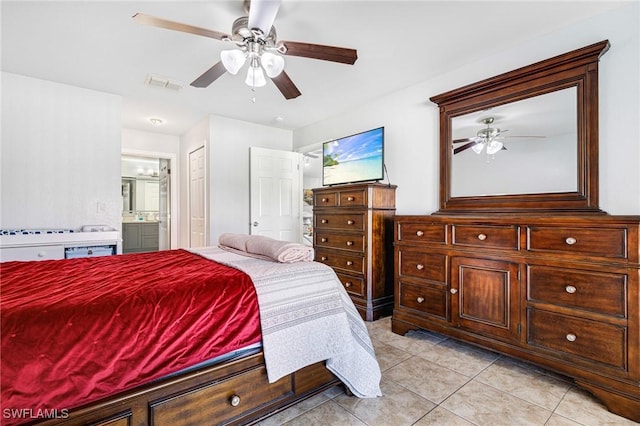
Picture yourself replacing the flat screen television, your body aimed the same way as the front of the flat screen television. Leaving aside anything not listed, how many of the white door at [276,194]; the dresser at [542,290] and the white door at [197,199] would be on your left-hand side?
1

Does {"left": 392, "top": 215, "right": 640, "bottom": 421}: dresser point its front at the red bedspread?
yes

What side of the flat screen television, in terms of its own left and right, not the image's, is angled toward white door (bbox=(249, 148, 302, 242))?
right

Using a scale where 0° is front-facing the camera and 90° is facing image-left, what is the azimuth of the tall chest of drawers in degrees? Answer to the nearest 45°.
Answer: approximately 45°

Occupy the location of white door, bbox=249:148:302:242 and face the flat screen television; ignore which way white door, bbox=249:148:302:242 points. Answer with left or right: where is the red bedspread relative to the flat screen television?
right

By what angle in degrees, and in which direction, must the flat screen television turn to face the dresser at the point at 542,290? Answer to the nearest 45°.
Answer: approximately 90° to its left

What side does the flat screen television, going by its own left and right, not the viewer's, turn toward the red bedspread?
front

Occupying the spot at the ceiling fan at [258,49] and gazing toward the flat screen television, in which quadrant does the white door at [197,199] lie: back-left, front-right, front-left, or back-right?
front-left

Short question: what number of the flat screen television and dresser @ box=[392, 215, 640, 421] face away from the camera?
0

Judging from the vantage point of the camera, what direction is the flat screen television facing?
facing the viewer and to the left of the viewer
